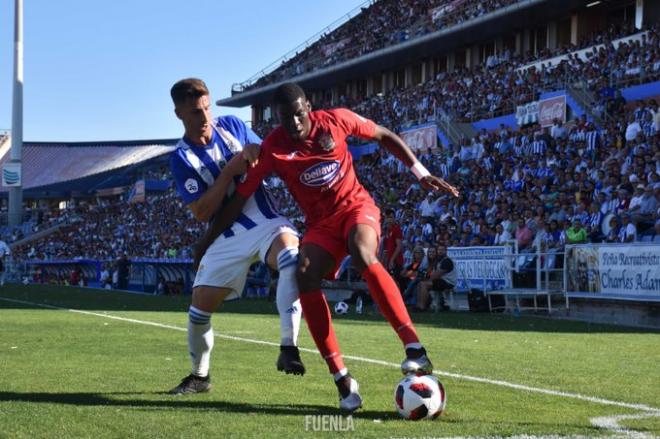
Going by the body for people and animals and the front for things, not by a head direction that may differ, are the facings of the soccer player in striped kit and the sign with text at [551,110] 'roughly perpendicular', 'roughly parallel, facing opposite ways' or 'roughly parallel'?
roughly perpendicular

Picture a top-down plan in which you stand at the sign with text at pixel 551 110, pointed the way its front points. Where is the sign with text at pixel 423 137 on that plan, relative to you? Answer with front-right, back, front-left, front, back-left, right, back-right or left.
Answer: right

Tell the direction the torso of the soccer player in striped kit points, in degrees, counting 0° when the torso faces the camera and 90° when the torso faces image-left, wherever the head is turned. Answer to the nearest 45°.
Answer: approximately 315°

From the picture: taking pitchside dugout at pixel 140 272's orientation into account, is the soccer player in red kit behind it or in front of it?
in front

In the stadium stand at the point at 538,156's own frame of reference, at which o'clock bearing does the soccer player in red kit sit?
The soccer player in red kit is roughly at 11 o'clock from the stadium stand.

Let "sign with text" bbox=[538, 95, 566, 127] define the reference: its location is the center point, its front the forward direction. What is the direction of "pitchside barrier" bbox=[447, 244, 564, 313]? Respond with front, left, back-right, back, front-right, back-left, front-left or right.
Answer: front-left

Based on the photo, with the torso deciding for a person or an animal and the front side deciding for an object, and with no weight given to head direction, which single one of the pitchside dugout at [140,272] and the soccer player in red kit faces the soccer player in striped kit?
the pitchside dugout

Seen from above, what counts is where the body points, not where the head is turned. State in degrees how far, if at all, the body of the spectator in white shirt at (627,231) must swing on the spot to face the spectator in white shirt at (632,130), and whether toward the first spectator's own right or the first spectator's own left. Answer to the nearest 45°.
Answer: approximately 135° to the first spectator's own right

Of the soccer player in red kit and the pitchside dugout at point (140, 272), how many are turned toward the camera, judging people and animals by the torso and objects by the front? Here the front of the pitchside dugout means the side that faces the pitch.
2

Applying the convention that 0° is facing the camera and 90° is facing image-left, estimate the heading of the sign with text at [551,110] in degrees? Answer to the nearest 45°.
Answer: approximately 45°

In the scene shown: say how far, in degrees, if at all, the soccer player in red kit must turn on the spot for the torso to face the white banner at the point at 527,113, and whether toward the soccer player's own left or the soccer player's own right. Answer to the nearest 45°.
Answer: approximately 180°

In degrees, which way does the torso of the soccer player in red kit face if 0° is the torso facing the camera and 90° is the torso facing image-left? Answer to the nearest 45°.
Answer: approximately 0°

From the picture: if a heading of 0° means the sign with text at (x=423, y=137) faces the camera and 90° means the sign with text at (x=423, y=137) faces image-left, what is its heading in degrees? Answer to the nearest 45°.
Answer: approximately 45°

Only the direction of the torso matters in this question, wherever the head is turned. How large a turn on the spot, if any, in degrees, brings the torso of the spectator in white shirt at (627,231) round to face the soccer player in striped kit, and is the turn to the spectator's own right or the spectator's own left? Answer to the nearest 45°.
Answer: approximately 45° to the spectator's own left

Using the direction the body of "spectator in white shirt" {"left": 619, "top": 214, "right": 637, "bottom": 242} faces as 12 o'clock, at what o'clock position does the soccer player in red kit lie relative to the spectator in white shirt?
The soccer player in red kit is roughly at 11 o'clock from the spectator in white shirt.
